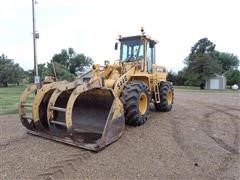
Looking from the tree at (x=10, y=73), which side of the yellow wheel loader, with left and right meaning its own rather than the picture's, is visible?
right

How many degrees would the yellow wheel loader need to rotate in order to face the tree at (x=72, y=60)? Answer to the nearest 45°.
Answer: approximately 135° to its right

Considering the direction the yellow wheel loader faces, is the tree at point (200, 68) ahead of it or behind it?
behind

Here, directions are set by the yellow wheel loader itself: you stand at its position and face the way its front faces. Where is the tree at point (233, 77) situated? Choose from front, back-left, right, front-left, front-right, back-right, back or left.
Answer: back

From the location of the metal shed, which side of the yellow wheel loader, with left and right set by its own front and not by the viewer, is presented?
back

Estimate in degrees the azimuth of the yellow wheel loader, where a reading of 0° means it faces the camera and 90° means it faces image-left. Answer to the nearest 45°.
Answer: approximately 45°
